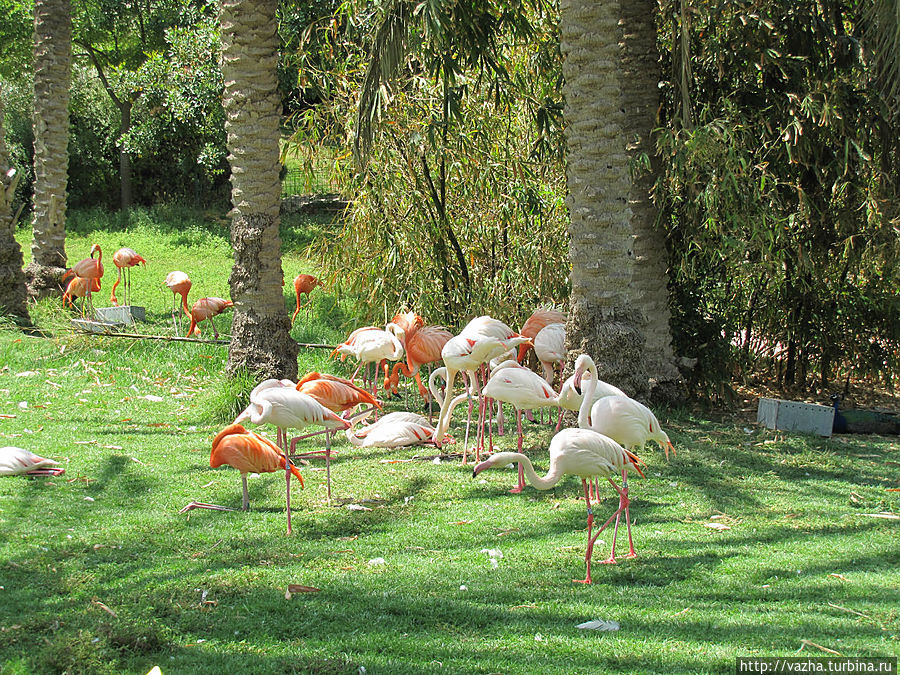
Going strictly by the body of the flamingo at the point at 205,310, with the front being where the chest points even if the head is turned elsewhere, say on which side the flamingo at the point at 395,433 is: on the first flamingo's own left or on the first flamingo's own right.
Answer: on the first flamingo's own left

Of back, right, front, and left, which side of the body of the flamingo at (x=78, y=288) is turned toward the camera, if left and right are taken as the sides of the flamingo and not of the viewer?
left

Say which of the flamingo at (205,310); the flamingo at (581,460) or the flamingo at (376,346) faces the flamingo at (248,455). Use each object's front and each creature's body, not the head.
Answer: the flamingo at (581,460)

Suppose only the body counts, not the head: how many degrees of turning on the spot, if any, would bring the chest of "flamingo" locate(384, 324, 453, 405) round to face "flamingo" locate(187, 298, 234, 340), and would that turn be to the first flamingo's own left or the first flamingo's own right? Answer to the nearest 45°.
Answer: approximately 45° to the first flamingo's own right

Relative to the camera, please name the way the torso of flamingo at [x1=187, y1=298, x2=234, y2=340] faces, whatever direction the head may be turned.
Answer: to the viewer's left

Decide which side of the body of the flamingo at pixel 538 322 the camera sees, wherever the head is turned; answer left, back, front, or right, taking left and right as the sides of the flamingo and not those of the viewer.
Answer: left
